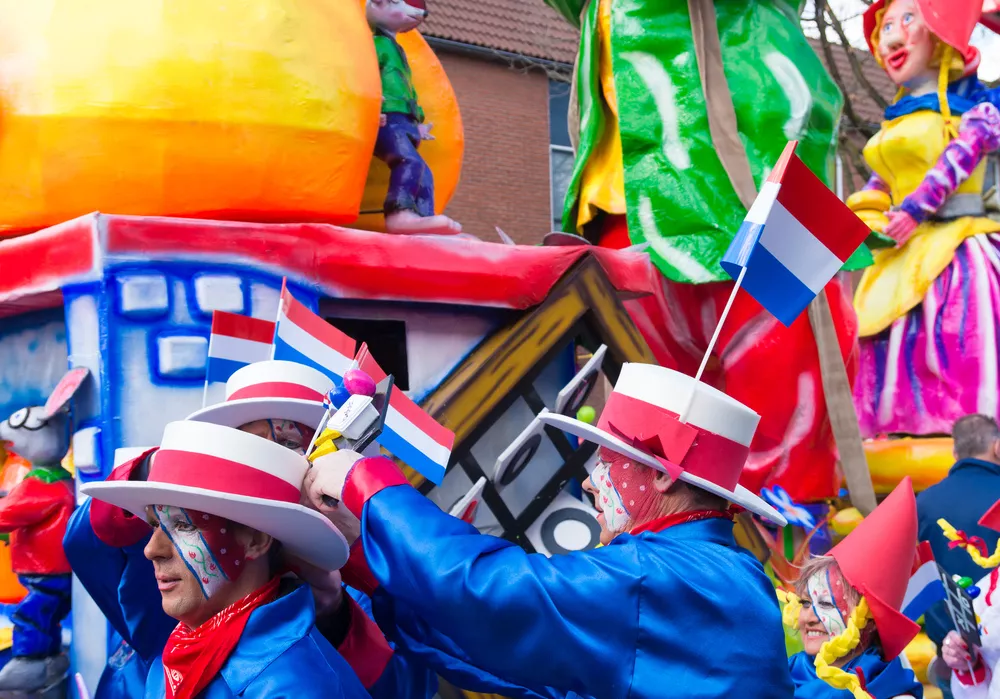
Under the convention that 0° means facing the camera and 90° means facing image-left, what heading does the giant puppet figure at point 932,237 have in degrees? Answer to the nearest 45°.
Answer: approximately 45°

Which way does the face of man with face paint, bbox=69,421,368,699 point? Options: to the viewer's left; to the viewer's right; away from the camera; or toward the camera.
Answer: to the viewer's left

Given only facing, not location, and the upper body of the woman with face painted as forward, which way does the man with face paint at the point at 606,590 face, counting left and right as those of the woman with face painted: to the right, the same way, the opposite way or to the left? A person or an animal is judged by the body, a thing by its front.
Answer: to the right

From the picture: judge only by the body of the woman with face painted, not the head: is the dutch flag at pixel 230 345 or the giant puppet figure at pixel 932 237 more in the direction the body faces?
the dutch flag

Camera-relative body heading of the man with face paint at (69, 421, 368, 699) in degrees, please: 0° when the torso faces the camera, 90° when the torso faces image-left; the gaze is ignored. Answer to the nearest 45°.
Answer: approximately 45°

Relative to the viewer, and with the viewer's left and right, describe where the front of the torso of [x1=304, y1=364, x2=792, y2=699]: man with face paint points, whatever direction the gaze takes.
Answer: facing away from the viewer and to the left of the viewer

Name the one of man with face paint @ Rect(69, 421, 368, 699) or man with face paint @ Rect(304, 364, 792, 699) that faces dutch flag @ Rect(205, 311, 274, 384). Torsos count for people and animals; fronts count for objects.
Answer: man with face paint @ Rect(304, 364, 792, 699)
